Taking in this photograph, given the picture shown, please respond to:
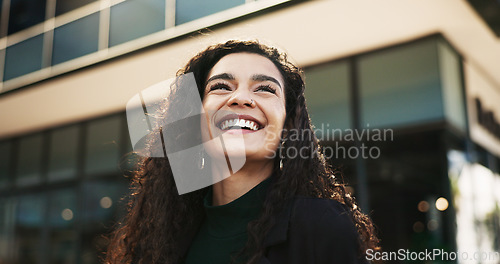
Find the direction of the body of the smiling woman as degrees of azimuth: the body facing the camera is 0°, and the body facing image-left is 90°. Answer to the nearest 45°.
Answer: approximately 0°
